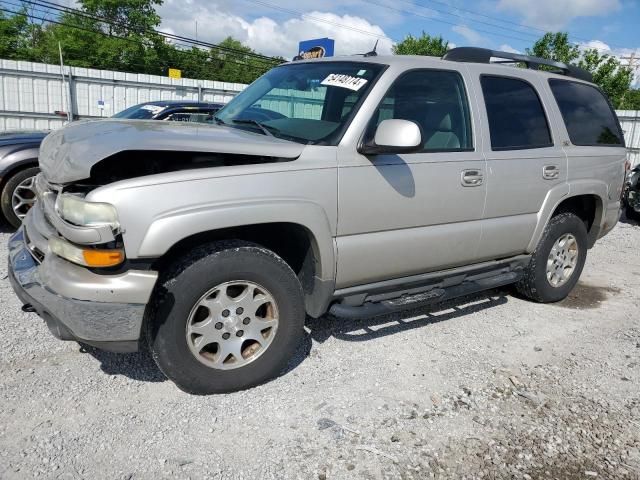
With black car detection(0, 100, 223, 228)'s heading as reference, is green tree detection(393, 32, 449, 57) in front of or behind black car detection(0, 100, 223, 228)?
behind

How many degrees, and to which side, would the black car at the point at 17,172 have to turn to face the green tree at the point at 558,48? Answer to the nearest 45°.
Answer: approximately 180°

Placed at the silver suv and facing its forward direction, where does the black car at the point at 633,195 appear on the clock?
The black car is roughly at 6 o'clock from the silver suv.

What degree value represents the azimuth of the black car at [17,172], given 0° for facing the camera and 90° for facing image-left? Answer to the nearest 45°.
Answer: approximately 45°

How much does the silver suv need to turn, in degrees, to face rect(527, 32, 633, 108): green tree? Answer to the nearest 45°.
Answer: approximately 180°

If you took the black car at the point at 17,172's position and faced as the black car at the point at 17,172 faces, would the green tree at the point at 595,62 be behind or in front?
behind

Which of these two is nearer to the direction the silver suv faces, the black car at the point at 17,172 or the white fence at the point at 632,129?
the black car

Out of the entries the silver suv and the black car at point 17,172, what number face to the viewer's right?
0

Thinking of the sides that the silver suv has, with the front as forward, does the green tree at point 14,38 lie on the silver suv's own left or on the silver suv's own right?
on the silver suv's own right

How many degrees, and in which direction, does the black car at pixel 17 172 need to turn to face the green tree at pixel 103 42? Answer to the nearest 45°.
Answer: approximately 135° to its right

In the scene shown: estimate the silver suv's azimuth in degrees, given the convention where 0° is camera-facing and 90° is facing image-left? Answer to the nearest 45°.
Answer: approximately 45°
